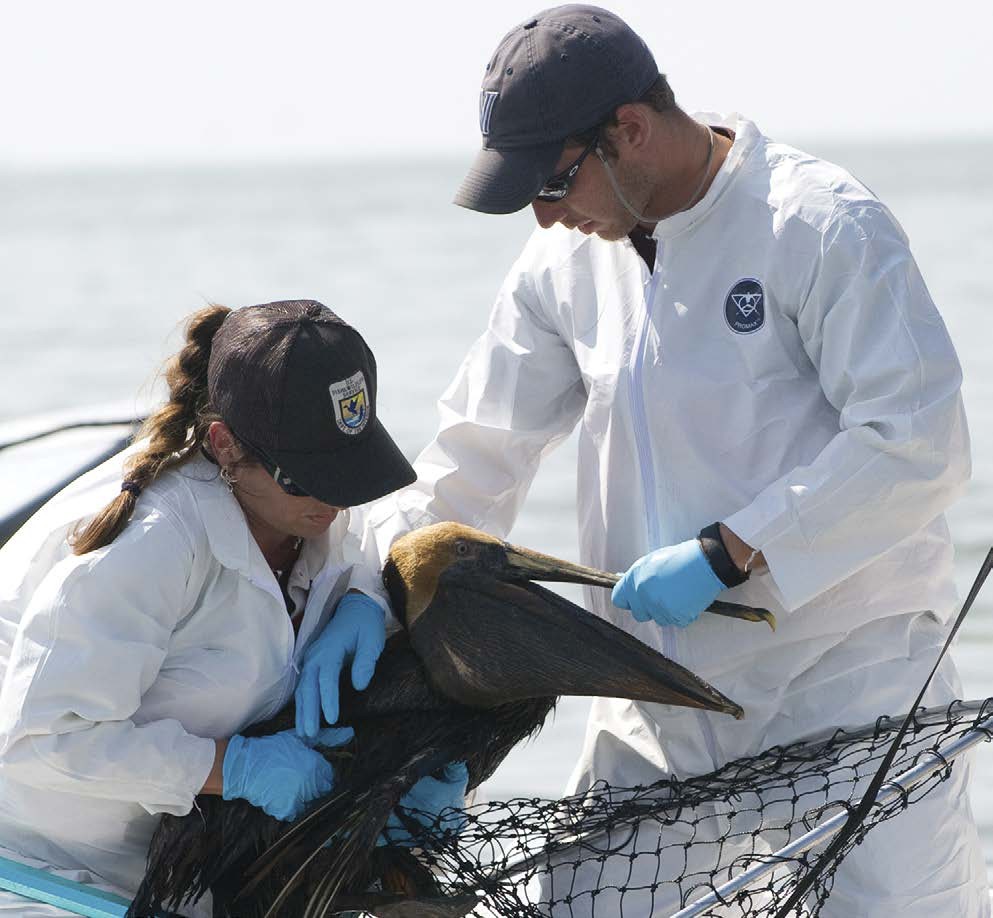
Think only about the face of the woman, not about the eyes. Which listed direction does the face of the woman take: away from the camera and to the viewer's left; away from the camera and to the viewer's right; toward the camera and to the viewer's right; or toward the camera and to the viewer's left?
toward the camera and to the viewer's right

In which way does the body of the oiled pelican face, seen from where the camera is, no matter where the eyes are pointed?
to the viewer's right

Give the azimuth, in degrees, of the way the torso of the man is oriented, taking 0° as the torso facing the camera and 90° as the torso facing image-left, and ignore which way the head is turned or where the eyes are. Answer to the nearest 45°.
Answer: approximately 45°

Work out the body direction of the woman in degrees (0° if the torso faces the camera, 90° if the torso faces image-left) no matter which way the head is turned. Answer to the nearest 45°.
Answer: approximately 315°

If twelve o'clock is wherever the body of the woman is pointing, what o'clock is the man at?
The man is roughly at 10 o'clock from the woman.

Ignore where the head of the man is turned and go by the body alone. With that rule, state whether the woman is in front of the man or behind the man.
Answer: in front
